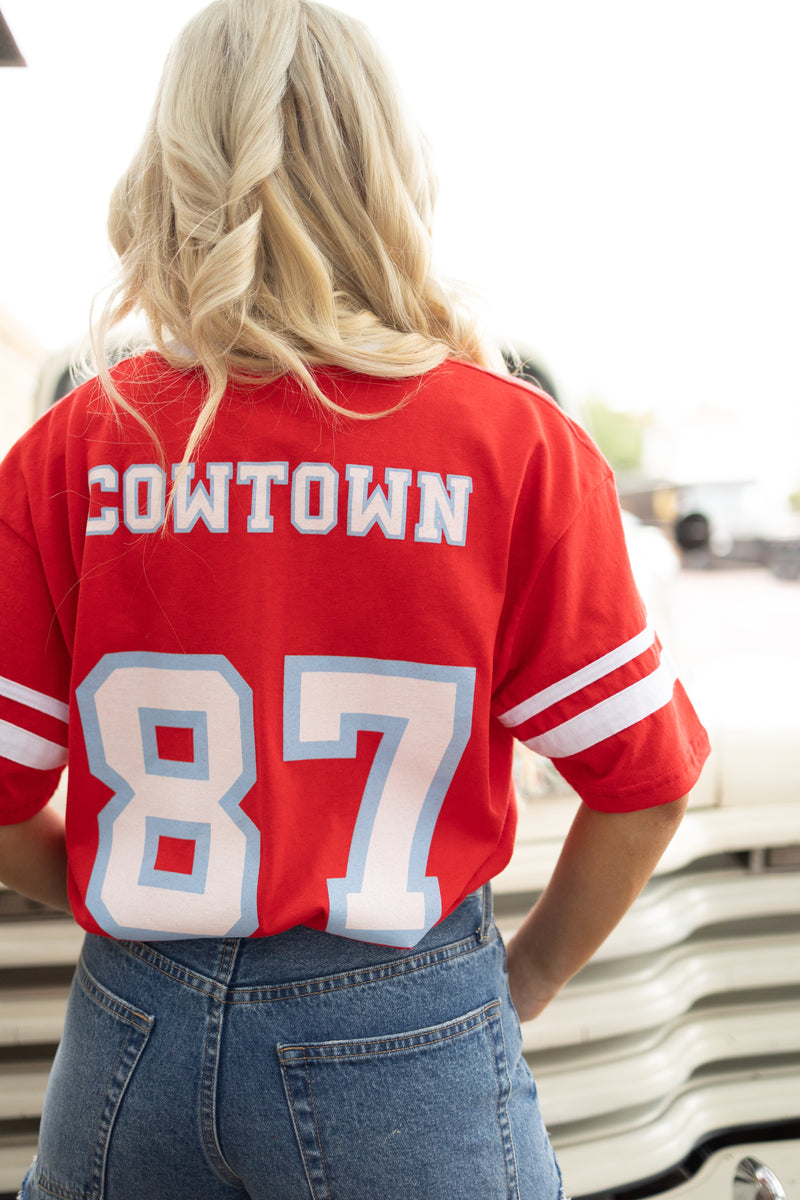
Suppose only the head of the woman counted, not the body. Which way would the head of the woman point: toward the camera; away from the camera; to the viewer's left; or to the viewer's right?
away from the camera

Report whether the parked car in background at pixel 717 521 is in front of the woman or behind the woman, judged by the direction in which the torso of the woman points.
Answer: in front

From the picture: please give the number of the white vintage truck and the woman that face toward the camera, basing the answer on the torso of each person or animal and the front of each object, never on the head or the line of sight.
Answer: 1

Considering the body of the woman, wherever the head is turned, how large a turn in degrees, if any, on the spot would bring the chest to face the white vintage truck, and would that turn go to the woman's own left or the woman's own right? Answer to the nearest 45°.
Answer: approximately 45° to the woman's own right

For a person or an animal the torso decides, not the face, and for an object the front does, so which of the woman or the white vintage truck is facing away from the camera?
the woman

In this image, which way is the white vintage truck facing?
toward the camera

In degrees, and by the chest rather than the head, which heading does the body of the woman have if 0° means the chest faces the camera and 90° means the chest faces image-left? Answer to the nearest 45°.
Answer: approximately 180°

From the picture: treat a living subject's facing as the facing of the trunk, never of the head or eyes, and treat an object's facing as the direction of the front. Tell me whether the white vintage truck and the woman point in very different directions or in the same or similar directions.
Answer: very different directions
